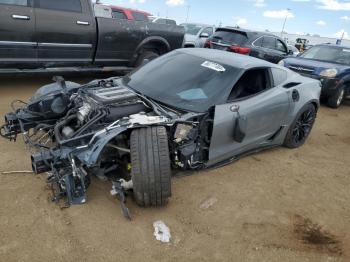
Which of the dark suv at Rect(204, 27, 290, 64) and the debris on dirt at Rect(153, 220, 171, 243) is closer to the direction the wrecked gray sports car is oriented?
the debris on dirt

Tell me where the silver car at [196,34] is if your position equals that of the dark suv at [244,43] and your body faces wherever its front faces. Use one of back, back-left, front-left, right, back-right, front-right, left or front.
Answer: left

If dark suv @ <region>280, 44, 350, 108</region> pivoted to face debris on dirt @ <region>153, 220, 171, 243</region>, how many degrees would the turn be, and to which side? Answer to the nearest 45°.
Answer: approximately 45° to its left

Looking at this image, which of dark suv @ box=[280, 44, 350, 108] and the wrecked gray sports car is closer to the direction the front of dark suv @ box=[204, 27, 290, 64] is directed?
the dark suv

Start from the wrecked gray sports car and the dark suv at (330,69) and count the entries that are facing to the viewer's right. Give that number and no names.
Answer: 0

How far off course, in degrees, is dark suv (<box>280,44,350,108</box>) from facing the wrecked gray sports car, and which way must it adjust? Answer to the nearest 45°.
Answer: approximately 45° to its left

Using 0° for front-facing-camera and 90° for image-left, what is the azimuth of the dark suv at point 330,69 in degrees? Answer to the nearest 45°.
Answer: approximately 45°

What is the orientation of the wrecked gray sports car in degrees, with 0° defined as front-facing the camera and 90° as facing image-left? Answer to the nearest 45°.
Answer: approximately 45°

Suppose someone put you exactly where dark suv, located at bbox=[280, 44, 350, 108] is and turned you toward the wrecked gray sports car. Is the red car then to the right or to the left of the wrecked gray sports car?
right

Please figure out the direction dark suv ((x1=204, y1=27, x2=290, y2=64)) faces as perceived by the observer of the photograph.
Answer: facing away from the viewer and to the right of the viewer

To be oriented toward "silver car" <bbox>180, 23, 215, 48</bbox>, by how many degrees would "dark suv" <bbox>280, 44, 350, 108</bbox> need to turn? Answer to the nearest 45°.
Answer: approximately 90° to its right

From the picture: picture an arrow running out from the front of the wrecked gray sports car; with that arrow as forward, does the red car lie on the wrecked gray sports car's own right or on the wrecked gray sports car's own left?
on the wrecked gray sports car's own right
